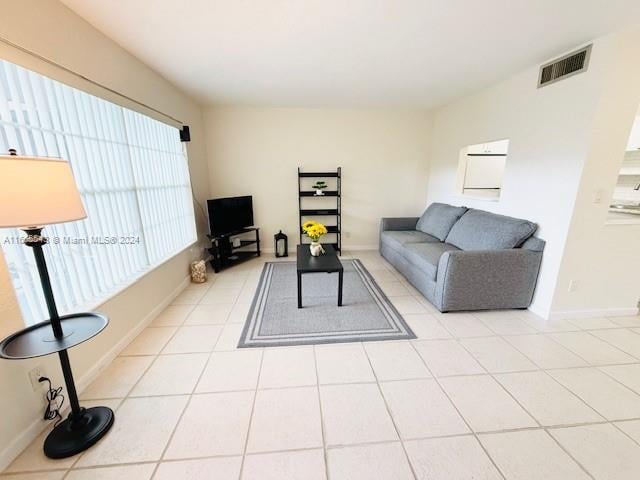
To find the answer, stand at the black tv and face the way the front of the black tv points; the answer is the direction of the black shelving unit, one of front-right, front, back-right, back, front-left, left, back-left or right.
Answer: front-left

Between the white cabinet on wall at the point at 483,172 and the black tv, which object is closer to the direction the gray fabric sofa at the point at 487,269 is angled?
the black tv

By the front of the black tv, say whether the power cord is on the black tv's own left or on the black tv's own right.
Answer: on the black tv's own right

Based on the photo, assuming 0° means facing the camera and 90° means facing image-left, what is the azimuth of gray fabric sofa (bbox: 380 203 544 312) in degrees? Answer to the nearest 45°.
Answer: approximately 45°

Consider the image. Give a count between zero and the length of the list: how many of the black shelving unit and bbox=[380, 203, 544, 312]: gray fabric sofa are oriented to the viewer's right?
0

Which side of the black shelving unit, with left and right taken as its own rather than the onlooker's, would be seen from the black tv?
right

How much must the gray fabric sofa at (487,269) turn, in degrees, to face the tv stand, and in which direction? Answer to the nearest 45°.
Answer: approximately 45° to its right

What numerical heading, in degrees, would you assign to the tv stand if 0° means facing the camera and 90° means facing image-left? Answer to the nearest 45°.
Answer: approximately 315°

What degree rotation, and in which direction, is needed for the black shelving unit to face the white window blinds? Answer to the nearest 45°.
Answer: approximately 45° to its right

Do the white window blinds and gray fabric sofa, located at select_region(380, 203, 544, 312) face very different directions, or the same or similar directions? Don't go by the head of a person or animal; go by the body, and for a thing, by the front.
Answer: very different directions

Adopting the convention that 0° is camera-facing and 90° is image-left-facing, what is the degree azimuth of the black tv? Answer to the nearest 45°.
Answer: approximately 315°

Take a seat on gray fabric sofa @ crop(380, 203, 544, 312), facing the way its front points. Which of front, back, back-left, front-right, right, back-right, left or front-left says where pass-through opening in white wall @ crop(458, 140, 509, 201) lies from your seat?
back-right
